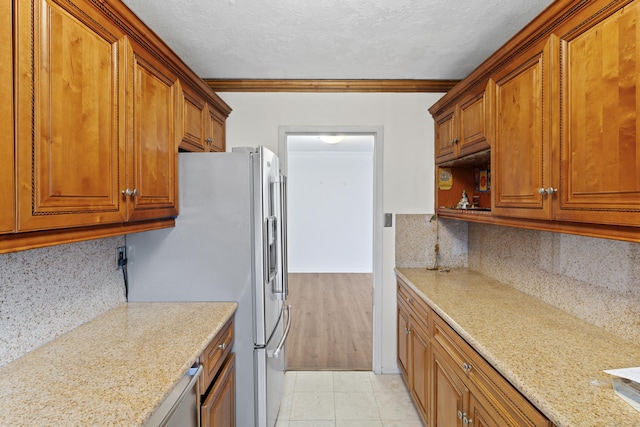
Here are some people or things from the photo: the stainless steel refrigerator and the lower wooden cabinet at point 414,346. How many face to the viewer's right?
1

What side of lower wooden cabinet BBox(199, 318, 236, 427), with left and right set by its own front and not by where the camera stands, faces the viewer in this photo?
right

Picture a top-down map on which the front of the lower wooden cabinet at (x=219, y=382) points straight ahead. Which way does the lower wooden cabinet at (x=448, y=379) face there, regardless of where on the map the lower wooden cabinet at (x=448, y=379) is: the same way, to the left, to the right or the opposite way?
the opposite way

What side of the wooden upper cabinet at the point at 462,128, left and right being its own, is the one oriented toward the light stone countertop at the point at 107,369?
front

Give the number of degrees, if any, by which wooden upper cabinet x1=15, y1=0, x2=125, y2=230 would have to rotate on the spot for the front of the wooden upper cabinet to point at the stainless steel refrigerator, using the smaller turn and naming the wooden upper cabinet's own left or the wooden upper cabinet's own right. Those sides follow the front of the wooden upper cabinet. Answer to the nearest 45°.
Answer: approximately 90° to the wooden upper cabinet's own left

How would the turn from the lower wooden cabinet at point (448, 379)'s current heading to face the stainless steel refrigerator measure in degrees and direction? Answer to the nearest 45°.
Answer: approximately 45° to its right

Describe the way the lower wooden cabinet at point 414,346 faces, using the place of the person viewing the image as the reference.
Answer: facing to the left of the viewer

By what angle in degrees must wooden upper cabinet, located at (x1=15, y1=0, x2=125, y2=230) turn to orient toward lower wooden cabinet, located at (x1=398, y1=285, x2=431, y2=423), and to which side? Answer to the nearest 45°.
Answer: approximately 45° to its left

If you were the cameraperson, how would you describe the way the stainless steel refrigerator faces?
facing to the right of the viewer

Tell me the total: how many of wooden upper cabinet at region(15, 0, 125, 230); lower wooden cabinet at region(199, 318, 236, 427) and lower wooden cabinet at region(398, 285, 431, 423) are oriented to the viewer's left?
1

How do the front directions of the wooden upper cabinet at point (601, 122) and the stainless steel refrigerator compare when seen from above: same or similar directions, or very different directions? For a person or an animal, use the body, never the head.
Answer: very different directions

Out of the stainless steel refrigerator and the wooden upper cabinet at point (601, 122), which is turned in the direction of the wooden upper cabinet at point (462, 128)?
the stainless steel refrigerator
